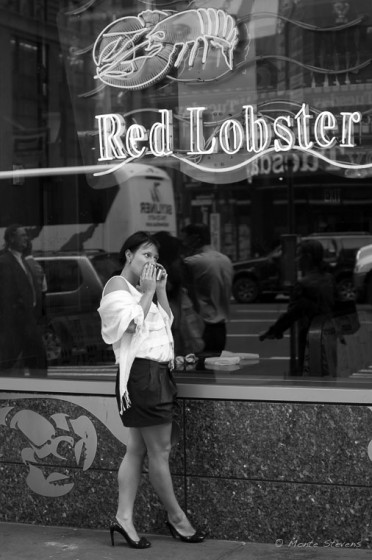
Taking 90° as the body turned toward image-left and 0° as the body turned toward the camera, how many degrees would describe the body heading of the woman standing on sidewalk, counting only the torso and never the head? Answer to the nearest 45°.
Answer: approximately 315°

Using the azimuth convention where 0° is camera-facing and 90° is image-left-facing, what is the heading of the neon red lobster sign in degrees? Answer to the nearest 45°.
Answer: approximately 0°
